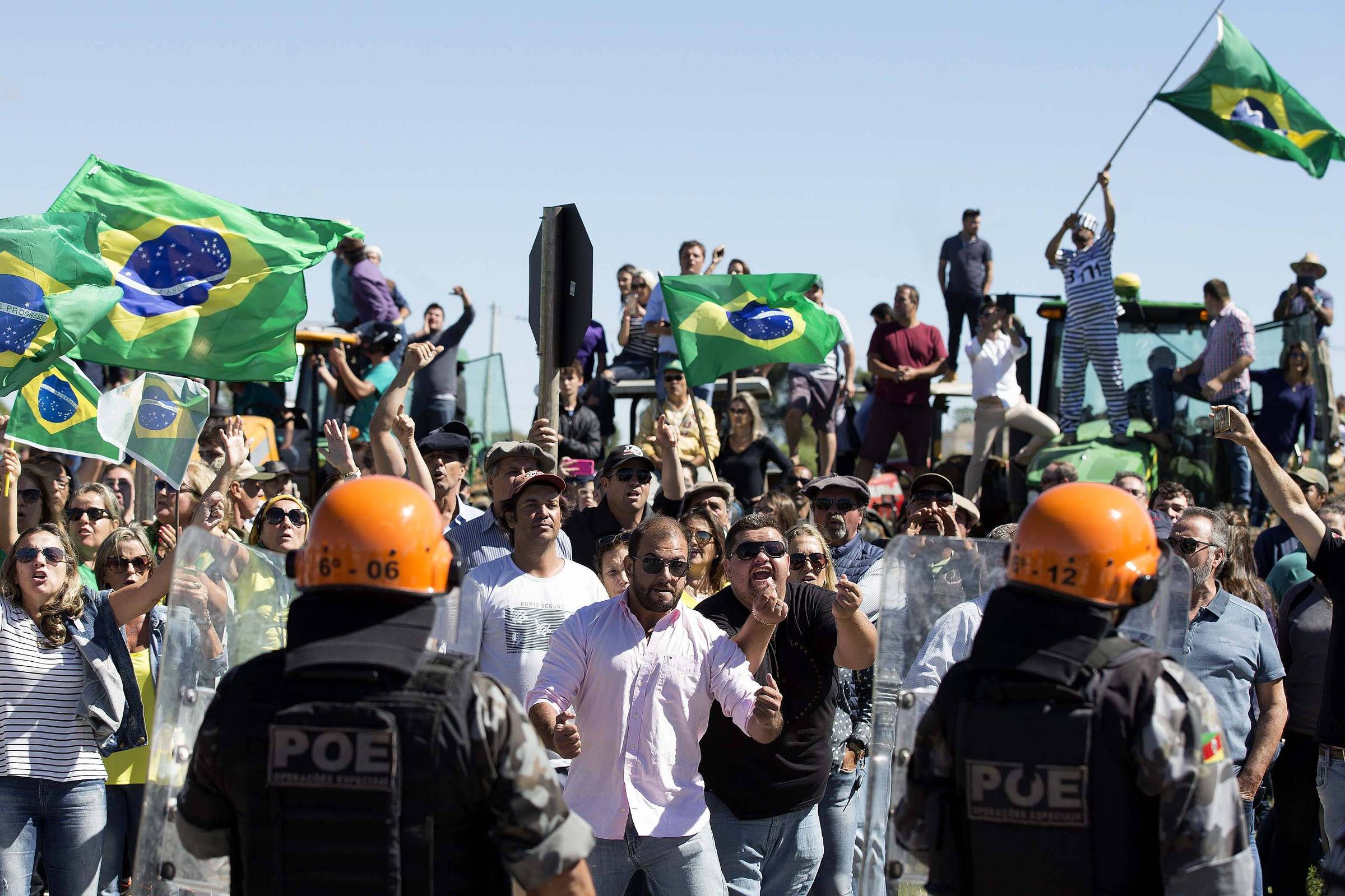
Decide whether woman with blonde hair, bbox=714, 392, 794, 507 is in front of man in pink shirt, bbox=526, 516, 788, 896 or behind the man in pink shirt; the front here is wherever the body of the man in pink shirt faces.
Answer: behind

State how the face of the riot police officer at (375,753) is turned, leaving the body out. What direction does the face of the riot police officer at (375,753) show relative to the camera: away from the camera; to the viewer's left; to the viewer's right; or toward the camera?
away from the camera

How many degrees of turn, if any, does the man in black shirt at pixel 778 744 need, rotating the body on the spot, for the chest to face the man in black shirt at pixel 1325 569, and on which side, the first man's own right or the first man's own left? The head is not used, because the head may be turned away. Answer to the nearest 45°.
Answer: approximately 90° to the first man's own left

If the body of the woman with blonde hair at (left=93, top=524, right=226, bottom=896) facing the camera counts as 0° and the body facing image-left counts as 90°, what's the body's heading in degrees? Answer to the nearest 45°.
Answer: approximately 0°

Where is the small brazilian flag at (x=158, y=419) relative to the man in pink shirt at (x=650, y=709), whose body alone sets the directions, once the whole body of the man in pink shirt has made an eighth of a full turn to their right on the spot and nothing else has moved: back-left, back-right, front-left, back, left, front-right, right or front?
right

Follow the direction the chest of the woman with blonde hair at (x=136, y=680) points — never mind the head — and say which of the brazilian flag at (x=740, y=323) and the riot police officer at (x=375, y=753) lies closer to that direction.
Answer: the riot police officer
